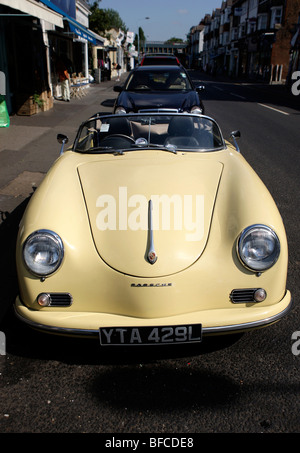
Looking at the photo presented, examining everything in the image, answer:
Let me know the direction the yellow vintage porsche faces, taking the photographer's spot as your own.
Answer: facing the viewer

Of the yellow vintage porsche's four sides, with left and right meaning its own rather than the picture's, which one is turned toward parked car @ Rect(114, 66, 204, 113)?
back

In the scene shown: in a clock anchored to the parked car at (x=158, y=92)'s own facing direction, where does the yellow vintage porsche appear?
The yellow vintage porsche is roughly at 12 o'clock from the parked car.

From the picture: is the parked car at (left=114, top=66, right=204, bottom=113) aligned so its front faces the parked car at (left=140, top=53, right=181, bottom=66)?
no

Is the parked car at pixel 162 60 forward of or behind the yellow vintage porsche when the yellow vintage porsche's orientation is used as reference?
behind

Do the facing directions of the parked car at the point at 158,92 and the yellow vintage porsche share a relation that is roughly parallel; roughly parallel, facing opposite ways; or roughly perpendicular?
roughly parallel

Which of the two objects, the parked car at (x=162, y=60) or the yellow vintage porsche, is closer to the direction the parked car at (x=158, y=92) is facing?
the yellow vintage porsche

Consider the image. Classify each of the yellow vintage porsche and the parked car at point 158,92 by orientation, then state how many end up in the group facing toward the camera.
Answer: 2

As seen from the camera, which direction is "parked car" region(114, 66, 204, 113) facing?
toward the camera
